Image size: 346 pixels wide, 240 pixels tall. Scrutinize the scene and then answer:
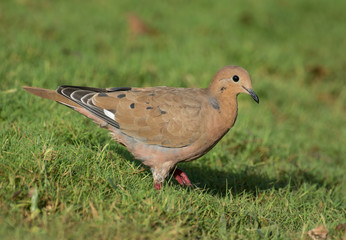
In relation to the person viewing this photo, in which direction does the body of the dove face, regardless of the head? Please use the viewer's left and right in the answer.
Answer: facing to the right of the viewer
